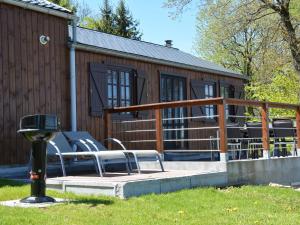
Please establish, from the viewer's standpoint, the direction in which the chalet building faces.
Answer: facing the viewer and to the right of the viewer

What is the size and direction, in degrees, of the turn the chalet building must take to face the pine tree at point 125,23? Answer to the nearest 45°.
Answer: approximately 135° to its left

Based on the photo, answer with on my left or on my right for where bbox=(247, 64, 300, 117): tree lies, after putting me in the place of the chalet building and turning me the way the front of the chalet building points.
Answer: on my left

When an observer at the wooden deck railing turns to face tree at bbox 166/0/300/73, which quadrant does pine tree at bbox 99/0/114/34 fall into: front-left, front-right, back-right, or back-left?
front-left

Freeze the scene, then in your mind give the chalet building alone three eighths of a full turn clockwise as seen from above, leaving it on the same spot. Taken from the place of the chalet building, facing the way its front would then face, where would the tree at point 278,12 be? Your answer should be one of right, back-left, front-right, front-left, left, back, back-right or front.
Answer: back-right

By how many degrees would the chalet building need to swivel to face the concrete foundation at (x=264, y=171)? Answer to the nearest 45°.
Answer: approximately 45° to its left
